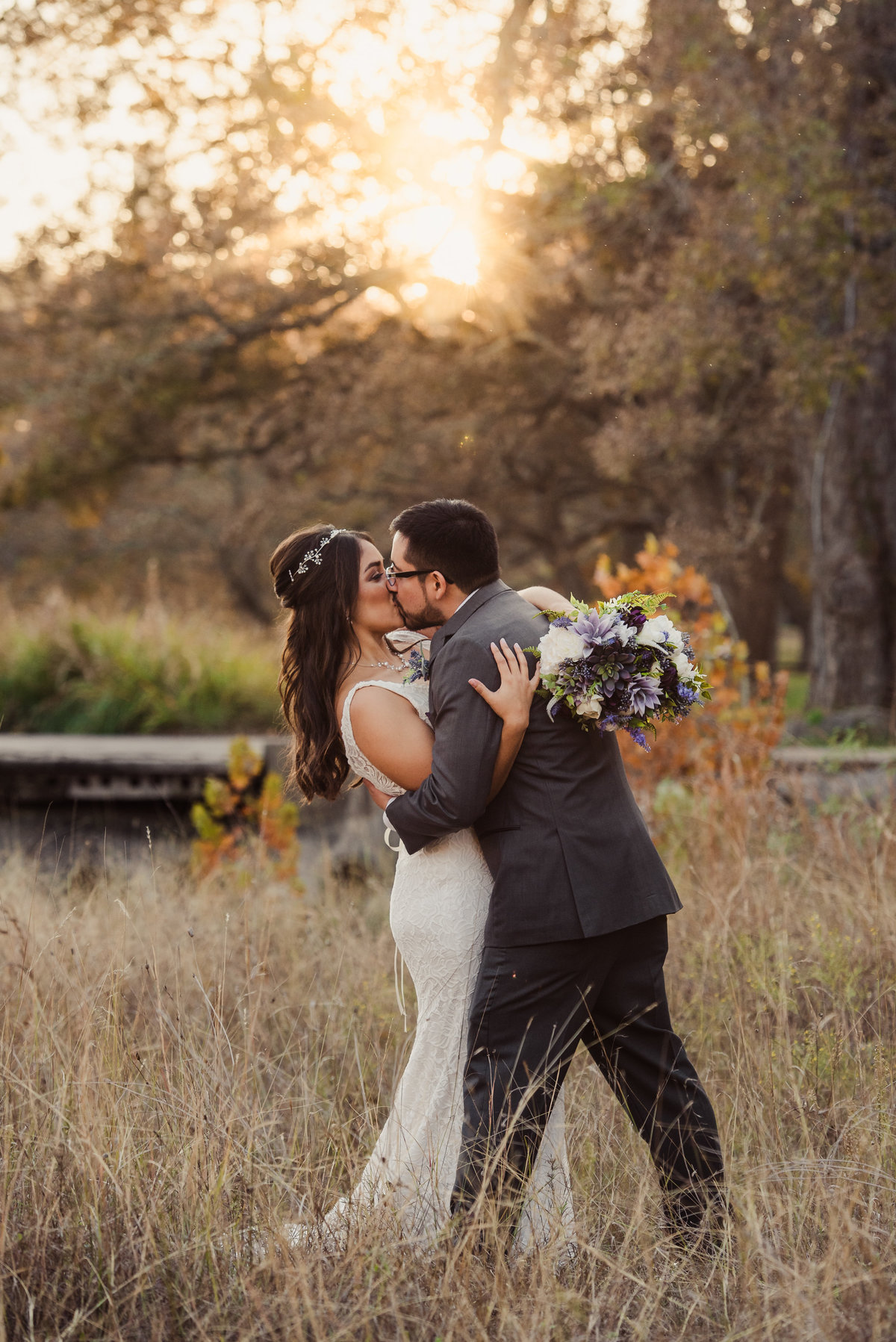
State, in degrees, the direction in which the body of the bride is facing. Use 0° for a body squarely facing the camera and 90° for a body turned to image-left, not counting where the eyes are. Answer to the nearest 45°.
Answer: approximately 270°

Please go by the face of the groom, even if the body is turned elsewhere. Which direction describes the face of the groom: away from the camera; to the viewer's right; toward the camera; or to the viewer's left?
to the viewer's left

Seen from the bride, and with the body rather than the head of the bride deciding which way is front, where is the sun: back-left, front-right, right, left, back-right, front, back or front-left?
left

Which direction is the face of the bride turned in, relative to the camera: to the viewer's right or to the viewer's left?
to the viewer's right

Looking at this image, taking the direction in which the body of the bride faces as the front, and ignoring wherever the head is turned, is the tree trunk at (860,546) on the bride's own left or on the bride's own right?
on the bride's own left
